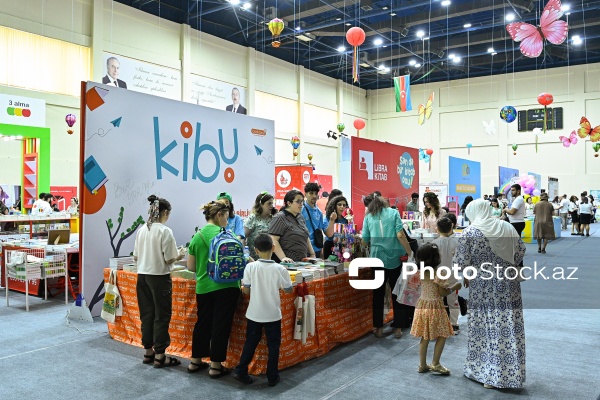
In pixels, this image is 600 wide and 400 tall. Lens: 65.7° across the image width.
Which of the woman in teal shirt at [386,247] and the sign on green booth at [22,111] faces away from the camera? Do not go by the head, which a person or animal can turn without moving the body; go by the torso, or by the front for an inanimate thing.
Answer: the woman in teal shirt

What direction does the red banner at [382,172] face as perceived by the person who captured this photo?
facing the viewer and to the right of the viewer

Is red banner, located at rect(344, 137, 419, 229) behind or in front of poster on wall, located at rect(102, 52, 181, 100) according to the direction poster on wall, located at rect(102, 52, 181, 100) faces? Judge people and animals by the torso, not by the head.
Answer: in front

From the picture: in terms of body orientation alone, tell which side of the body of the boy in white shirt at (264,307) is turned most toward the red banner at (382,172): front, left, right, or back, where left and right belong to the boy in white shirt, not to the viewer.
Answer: front

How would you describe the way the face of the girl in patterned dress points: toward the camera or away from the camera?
away from the camera

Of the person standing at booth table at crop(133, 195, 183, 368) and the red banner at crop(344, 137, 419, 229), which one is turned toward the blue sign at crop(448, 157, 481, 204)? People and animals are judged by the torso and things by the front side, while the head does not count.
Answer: the person standing at booth table

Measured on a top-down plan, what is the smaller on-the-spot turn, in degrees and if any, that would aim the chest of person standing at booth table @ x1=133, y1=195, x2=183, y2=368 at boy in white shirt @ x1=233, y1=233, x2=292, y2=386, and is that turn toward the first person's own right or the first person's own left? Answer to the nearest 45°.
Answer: approximately 90° to the first person's own right

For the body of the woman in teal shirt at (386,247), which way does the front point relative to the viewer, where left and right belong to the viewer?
facing away from the viewer

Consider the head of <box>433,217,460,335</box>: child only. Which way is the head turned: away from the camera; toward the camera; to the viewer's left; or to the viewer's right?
away from the camera

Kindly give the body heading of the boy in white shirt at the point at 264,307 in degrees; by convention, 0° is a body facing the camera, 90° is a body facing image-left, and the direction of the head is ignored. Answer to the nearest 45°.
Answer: approximately 180°

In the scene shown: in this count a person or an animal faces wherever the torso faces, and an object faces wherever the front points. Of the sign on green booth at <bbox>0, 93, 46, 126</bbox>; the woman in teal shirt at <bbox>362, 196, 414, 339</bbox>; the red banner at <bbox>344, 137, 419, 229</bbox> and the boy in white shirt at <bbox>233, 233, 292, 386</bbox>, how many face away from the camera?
2

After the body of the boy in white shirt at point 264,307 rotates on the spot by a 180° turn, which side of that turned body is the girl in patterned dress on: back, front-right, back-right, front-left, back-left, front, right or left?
left

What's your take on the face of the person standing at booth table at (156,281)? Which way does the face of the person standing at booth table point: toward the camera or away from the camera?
away from the camera

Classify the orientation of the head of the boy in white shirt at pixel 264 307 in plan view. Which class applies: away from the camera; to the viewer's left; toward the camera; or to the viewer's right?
away from the camera

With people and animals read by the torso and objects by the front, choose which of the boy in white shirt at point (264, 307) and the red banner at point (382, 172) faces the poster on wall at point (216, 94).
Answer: the boy in white shirt

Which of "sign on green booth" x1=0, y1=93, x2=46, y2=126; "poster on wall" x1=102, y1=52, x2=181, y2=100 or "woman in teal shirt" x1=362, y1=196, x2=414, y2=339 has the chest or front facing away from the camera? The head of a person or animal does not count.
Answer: the woman in teal shirt
